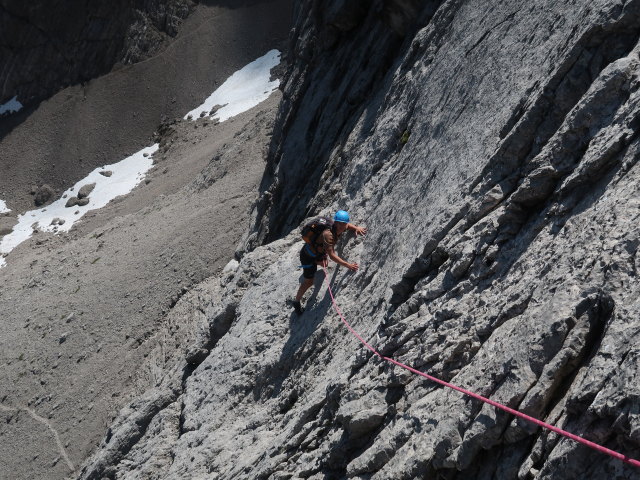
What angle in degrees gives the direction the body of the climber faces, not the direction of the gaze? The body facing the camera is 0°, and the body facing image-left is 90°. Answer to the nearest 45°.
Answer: approximately 270°

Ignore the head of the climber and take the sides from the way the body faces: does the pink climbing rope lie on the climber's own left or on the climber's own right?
on the climber's own right
